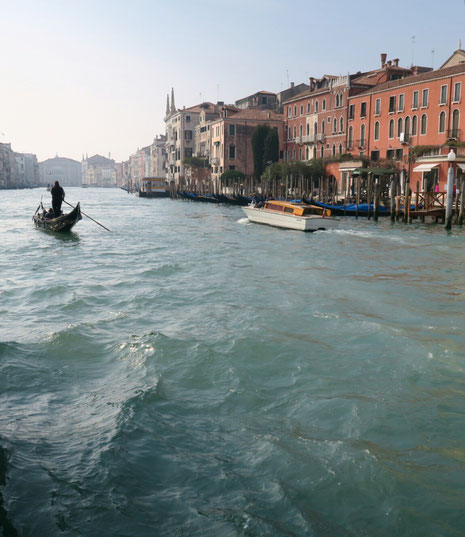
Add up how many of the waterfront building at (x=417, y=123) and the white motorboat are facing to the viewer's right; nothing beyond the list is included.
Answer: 0

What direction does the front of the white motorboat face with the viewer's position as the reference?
facing away from the viewer and to the left of the viewer

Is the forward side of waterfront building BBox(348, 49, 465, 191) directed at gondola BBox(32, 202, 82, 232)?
yes

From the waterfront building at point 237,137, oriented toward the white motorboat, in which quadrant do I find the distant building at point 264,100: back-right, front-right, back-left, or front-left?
back-left

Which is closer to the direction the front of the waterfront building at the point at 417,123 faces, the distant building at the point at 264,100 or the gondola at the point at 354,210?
the gondola

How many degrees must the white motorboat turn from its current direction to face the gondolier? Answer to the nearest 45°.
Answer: approximately 45° to its left

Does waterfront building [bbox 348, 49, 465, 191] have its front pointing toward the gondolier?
yes

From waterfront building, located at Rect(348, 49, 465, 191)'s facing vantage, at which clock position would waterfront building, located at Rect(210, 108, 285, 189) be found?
waterfront building, located at Rect(210, 108, 285, 189) is roughly at 3 o'clock from waterfront building, located at Rect(348, 49, 465, 191).
